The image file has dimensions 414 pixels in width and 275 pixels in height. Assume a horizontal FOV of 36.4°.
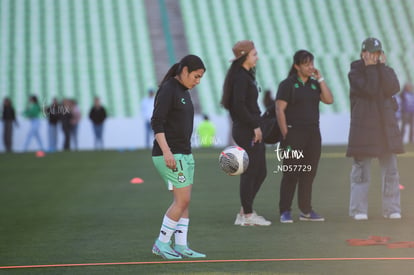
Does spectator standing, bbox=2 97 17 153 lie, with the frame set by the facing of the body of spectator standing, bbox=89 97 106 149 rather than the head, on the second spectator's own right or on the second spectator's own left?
on the second spectator's own right

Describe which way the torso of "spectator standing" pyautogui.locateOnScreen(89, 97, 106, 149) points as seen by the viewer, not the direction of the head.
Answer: toward the camera

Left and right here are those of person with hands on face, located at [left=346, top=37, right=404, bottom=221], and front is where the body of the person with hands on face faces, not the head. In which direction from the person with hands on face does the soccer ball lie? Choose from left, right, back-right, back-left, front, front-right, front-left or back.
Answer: front-right

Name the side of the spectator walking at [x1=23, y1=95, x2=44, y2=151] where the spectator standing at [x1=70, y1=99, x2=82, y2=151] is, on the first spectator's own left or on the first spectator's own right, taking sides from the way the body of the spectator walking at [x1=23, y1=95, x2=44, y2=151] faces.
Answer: on the first spectator's own left

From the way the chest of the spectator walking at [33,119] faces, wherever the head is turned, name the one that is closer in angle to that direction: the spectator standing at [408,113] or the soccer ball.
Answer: the soccer ball

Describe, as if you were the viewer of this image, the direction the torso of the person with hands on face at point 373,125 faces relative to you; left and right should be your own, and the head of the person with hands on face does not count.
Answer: facing the viewer
